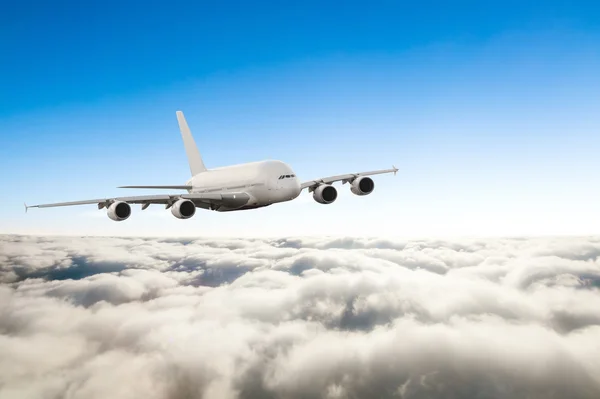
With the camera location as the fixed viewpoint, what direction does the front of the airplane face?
facing the viewer and to the right of the viewer
